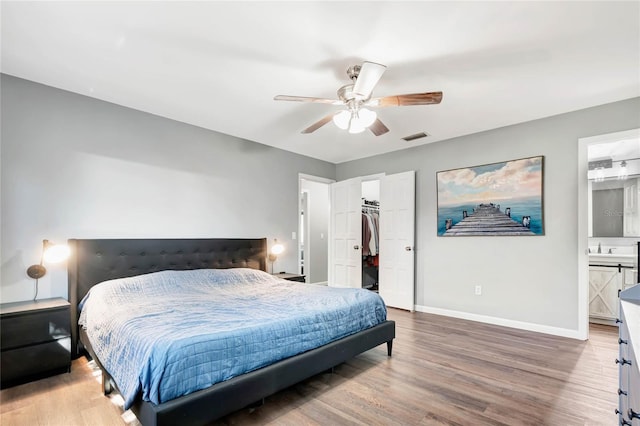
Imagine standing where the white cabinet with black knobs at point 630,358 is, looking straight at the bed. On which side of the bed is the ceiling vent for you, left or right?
right

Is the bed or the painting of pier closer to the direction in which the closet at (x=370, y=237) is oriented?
the bed

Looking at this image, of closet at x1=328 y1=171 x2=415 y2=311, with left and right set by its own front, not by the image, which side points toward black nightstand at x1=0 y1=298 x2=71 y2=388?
front

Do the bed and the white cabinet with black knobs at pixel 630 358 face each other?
yes

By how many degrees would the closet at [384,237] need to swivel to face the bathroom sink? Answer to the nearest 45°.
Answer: approximately 135° to its left

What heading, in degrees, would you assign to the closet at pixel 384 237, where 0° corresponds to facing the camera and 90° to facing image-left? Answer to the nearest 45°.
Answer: approximately 45°

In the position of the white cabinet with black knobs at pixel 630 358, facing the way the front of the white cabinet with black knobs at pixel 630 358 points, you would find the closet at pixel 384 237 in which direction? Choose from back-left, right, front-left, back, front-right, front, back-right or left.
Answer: front-right

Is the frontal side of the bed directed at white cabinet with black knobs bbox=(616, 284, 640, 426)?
yes

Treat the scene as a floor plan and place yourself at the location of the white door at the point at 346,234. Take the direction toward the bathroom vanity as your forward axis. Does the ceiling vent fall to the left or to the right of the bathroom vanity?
right

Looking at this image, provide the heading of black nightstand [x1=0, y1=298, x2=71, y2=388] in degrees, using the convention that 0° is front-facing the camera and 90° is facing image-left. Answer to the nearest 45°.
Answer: approximately 315°

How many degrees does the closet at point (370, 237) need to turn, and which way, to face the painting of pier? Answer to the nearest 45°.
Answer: approximately 90° to its left

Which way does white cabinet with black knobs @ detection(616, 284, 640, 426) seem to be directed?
to the viewer's left

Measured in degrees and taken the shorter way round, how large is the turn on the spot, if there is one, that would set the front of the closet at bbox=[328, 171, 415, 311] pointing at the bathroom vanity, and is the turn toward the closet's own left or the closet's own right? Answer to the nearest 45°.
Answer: approximately 135° to the closet's own left

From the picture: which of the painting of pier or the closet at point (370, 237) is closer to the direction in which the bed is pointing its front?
the painting of pier

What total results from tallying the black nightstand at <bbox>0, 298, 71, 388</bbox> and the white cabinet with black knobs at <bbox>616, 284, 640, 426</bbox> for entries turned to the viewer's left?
1

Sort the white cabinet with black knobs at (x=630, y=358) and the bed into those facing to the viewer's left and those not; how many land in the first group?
1

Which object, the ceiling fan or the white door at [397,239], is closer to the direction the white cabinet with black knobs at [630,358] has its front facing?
the ceiling fan

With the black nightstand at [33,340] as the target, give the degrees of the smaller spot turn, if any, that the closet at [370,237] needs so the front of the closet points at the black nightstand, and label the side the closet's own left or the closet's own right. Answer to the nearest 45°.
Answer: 0° — it already faces it
